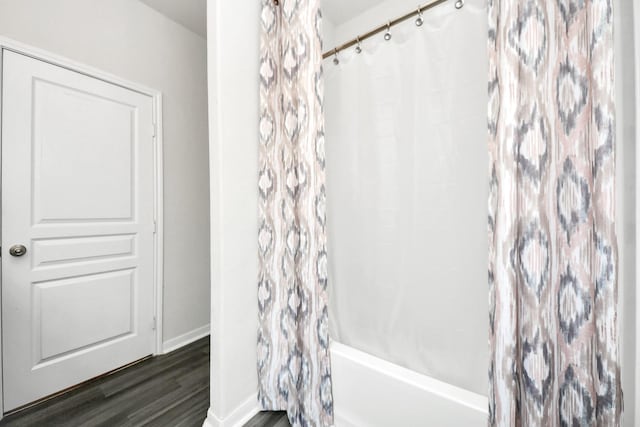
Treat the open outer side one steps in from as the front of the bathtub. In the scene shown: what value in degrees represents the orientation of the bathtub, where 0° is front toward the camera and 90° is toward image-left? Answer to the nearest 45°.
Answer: approximately 45°
